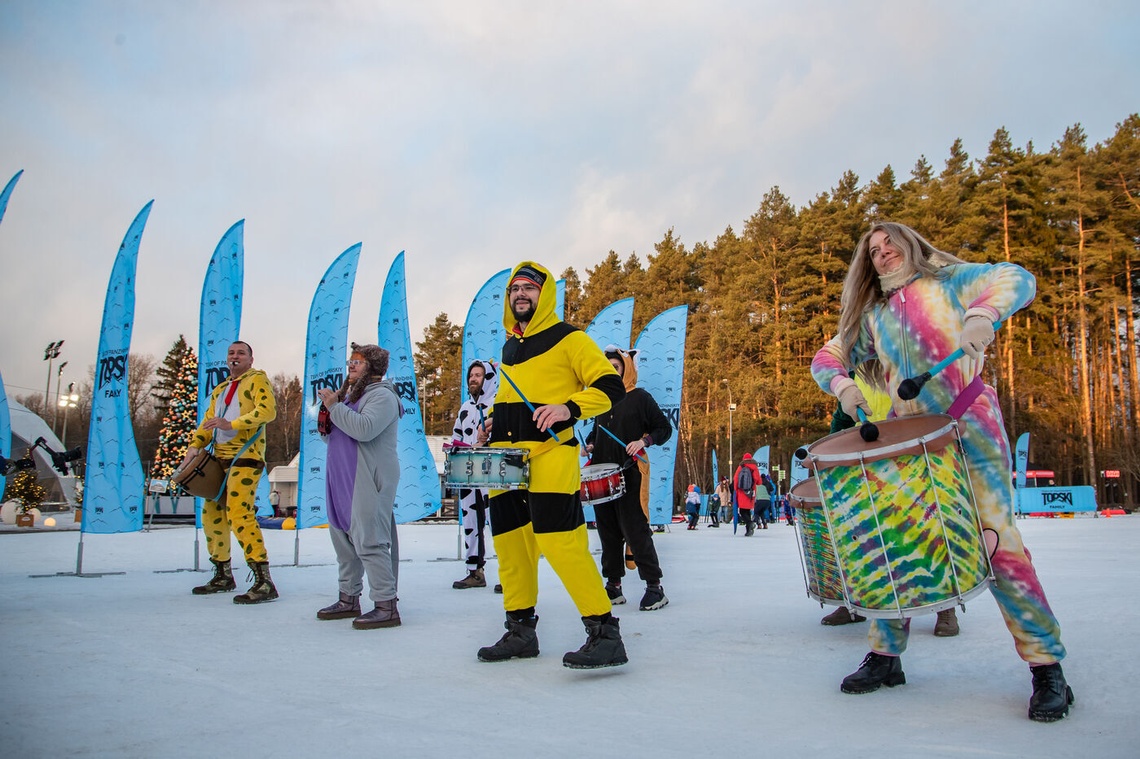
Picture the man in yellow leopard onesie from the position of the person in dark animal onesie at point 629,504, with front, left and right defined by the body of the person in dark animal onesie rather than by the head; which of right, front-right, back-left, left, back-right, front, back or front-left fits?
front-right

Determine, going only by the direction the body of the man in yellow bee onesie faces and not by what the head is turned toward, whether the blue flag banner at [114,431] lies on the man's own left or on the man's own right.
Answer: on the man's own right

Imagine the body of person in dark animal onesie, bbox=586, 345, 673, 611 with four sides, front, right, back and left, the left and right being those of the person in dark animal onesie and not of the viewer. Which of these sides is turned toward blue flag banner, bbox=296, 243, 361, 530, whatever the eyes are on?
right

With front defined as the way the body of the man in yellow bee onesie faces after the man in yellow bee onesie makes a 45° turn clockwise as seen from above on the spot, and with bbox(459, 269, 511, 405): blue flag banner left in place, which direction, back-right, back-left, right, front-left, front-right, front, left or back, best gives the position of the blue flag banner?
right

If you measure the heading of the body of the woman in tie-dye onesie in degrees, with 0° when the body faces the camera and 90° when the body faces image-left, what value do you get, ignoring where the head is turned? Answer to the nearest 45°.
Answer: approximately 45°

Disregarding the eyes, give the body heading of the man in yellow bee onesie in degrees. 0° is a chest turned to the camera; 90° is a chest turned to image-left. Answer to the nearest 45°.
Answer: approximately 45°

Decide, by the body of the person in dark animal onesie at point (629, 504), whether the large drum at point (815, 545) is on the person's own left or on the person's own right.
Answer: on the person's own left

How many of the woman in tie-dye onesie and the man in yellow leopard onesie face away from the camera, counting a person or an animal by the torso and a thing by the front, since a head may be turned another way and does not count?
0

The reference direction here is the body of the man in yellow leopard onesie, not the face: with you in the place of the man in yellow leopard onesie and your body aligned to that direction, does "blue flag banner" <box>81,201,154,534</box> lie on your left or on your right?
on your right

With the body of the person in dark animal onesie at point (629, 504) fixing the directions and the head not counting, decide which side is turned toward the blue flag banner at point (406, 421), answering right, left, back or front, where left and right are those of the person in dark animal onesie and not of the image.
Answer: right

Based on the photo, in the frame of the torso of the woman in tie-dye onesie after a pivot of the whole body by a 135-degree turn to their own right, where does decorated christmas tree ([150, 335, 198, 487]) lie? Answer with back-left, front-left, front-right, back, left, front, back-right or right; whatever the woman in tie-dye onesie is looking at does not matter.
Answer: front-left

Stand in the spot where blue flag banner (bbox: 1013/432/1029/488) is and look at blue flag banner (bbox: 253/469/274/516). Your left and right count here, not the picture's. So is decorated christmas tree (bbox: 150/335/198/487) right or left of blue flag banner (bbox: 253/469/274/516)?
right
